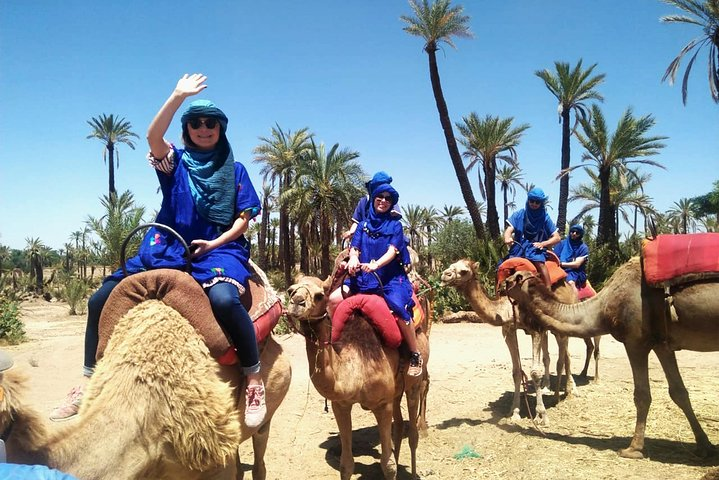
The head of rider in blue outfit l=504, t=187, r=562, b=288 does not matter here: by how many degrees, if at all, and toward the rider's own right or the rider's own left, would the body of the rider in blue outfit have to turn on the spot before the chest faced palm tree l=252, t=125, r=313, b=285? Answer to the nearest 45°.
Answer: approximately 90° to the rider's own right

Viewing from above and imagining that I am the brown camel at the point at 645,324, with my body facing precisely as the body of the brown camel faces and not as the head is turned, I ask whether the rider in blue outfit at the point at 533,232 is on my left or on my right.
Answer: on my right

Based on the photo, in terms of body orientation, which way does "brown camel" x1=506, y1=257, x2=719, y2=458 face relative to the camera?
to the viewer's left

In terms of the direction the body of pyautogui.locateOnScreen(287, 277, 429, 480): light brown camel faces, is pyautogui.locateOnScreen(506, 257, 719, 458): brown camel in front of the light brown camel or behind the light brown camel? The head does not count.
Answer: behind

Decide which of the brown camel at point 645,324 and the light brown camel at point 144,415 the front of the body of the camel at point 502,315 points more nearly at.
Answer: the light brown camel

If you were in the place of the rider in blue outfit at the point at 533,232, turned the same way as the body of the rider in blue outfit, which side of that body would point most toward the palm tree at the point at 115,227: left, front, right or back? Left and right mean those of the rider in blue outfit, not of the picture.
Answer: right

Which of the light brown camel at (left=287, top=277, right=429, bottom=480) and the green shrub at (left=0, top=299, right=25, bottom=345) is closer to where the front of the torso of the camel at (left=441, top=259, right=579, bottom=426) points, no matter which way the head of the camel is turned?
the light brown camel

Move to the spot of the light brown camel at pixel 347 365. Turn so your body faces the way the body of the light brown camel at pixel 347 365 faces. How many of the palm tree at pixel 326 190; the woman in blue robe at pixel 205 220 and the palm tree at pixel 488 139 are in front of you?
1

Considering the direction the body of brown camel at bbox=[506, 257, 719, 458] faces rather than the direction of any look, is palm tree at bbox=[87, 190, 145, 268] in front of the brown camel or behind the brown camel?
in front

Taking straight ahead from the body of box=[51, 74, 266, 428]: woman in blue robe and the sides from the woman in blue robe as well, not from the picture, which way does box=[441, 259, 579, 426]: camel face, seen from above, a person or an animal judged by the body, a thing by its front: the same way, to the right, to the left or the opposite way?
to the right

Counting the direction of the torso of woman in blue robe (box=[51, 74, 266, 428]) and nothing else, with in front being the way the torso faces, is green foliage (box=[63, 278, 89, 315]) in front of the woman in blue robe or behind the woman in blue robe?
behind
